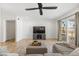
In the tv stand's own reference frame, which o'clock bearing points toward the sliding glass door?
The sliding glass door is roughly at 10 o'clock from the tv stand.

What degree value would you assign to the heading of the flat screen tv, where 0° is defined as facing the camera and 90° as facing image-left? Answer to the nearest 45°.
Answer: approximately 0°

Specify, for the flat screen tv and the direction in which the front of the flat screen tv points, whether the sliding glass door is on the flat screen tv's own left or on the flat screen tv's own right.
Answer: on the flat screen tv's own left

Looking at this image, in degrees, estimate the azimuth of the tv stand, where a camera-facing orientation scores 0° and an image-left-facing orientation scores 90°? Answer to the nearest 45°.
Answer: approximately 0°
